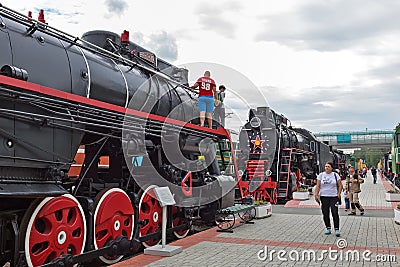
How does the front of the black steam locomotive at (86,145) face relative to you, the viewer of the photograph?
facing away from the viewer and to the right of the viewer

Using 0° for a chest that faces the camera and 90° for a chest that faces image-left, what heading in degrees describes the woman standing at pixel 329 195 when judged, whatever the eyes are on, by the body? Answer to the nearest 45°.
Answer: approximately 0°

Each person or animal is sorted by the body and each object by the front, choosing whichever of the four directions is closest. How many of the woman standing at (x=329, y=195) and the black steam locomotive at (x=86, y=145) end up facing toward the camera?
1

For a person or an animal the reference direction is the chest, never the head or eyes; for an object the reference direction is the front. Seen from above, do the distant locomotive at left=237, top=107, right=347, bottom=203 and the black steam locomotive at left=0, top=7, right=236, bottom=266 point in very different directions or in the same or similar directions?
very different directions

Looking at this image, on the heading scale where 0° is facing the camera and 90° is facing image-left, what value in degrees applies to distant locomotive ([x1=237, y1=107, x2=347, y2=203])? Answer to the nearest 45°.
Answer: approximately 45°

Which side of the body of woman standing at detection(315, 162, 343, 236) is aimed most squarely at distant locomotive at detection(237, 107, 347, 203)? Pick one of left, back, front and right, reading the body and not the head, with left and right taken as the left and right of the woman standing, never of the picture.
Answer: back

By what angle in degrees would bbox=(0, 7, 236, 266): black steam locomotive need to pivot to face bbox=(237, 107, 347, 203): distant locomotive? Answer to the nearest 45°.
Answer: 0° — it already faces it

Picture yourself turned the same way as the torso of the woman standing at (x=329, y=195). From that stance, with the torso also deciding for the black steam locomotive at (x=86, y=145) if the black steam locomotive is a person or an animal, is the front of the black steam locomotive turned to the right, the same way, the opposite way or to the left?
the opposite way

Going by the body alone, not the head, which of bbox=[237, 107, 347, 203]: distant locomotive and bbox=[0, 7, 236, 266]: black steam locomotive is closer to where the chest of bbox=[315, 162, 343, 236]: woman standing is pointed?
the black steam locomotive
